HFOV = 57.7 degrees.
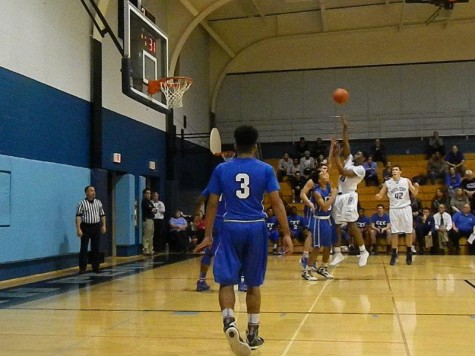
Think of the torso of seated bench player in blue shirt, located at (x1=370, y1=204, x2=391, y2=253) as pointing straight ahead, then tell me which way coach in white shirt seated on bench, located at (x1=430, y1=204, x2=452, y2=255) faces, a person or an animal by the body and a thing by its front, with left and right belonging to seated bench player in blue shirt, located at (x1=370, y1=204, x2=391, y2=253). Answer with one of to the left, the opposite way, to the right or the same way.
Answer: the same way

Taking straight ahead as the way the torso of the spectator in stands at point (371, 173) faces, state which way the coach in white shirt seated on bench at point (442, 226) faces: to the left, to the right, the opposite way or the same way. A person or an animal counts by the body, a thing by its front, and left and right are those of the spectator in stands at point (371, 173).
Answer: the same way

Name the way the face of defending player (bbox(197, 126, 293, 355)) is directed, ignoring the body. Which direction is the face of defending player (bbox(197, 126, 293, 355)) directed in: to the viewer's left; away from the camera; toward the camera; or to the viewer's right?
away from the camera

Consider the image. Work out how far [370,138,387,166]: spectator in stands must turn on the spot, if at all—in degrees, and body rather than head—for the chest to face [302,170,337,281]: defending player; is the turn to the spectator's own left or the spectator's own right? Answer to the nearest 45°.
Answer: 0° — they already face them

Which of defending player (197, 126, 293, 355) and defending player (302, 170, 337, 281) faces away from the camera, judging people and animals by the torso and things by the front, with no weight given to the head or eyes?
defending player (197, 126, 293, 355)

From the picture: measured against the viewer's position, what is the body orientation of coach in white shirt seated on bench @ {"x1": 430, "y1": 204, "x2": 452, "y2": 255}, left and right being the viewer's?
facing the viewer

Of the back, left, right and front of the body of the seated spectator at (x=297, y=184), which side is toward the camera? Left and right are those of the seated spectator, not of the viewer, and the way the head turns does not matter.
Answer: front

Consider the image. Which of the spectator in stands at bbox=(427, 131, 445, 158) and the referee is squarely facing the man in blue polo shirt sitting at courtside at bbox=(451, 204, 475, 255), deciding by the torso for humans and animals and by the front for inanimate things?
the spectator in stands at bbox=(427, 131, 445, 158)

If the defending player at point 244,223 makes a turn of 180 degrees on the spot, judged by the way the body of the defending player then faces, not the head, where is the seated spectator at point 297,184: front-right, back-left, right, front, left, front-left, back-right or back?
back

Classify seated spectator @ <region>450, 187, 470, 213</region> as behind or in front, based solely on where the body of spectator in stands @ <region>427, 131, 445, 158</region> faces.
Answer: in front

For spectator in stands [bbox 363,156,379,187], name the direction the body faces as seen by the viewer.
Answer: toward the camera

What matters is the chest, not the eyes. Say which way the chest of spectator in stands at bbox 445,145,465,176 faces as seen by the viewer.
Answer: toward the camera

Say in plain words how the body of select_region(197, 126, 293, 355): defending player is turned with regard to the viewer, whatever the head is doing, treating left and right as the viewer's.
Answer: facing away from the viewer
